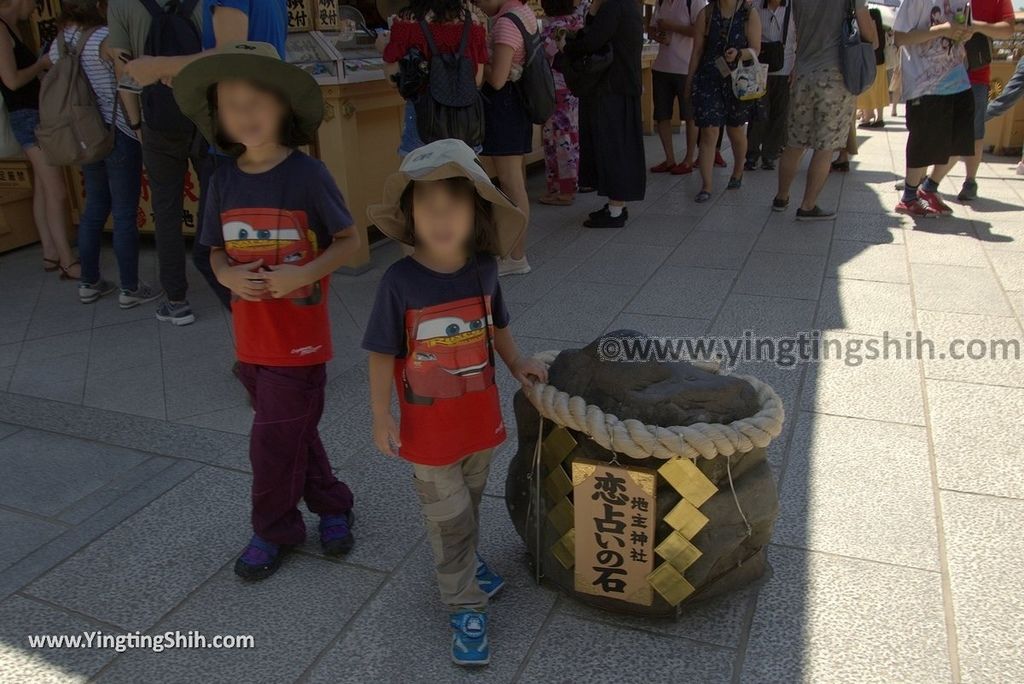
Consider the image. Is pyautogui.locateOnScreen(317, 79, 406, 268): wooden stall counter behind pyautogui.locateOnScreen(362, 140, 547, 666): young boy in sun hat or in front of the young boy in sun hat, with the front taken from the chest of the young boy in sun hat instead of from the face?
behind

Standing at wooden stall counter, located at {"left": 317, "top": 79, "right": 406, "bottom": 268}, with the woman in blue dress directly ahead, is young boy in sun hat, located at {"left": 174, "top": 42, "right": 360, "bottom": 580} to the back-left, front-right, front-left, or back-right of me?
back-right

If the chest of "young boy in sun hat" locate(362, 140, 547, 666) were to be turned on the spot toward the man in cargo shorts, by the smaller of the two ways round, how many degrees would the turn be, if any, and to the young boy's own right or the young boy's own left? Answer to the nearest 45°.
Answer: approximately 135° to the young boy's own left

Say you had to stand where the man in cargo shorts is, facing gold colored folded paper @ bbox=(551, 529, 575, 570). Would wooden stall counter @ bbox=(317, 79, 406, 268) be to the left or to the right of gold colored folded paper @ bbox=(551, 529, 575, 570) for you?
right

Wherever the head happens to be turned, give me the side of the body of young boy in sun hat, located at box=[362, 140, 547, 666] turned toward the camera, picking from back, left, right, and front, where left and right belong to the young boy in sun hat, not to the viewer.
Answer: front

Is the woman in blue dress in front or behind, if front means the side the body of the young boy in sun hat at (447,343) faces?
behind
